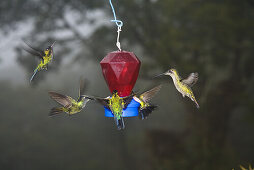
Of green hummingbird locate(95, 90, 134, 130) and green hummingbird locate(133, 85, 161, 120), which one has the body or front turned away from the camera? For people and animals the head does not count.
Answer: green hummingbird locate(95, 90, 134, 130)

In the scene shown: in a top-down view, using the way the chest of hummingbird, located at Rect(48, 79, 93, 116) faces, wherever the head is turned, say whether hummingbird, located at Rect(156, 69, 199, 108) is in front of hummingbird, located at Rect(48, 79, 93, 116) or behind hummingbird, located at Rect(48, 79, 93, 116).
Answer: in front

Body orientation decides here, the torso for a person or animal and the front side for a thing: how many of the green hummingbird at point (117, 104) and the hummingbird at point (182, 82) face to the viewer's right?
0

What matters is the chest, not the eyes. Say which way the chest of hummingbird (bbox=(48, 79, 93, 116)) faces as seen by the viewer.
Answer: to the viewer's right

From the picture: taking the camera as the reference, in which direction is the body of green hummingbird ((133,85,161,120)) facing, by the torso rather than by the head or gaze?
to the viewer's left

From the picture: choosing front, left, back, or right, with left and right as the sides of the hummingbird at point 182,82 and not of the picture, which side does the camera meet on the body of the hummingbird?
left

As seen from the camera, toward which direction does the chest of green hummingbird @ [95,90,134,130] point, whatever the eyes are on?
away from the camera
